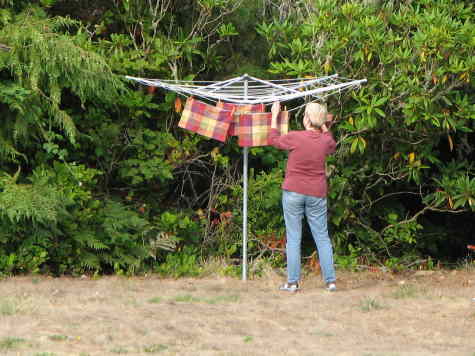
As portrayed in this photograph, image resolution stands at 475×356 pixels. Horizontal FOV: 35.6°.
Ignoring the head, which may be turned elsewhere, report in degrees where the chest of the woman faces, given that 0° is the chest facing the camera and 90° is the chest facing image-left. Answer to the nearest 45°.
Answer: approximately 180°

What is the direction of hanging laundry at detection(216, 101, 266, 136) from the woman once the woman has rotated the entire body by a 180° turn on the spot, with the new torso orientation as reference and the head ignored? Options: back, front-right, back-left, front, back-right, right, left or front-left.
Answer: back-right

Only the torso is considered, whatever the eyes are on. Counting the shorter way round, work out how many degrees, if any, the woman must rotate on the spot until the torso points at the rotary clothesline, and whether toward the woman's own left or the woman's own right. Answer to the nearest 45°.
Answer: approximately 45° to the woman's own left

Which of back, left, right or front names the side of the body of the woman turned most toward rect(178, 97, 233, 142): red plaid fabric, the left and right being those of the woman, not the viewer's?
left
